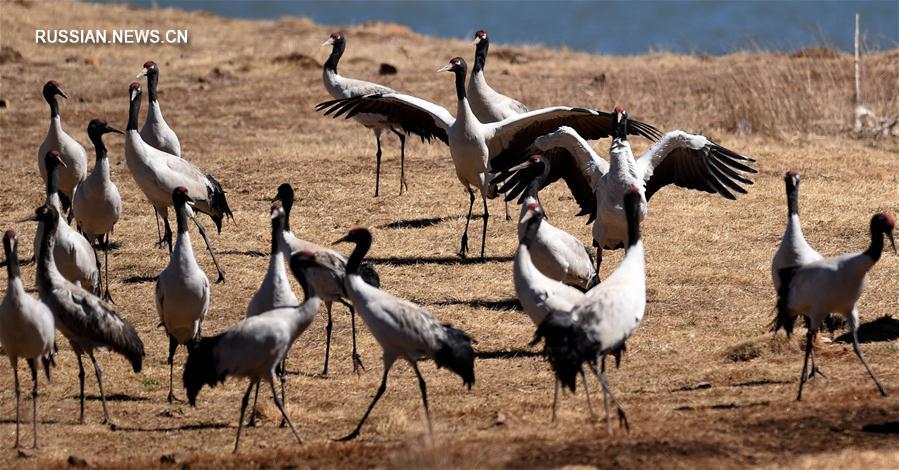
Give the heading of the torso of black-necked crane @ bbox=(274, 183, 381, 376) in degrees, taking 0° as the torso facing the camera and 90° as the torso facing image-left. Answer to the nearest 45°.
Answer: approximately 90°

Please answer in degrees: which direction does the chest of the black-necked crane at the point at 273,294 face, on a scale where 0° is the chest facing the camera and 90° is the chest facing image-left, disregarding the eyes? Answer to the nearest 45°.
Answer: approximately 0°

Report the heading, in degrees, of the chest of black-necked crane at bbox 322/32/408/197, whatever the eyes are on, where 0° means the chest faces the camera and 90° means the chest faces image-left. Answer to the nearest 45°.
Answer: approximately 90°

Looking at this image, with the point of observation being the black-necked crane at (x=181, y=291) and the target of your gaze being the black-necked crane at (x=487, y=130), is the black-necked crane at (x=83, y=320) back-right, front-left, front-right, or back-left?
back-left

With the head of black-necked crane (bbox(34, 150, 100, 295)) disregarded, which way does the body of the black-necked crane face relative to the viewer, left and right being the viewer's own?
facing the viewer and to the left of the viewer

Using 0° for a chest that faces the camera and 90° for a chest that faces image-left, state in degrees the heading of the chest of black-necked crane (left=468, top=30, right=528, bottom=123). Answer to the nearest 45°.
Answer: approximately 45°

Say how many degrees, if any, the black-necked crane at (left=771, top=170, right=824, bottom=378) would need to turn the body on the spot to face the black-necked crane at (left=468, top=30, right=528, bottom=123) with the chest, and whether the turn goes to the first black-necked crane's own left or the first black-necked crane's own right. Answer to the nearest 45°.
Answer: approximately 135° to the first black-necked crane's own right

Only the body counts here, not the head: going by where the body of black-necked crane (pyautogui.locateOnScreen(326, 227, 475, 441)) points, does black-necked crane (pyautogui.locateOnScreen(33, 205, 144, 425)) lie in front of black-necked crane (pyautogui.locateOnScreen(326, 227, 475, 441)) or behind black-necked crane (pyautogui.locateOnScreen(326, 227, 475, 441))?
in front

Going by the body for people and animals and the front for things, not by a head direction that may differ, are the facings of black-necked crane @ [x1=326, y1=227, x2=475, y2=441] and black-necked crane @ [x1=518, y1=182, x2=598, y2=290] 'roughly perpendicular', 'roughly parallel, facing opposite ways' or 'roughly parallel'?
roughly parallel

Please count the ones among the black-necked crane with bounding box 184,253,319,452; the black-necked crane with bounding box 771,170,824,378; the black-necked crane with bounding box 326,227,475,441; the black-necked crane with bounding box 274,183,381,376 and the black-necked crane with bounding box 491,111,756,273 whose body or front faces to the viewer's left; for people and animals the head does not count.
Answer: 2

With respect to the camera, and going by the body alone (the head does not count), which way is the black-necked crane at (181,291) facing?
toward the camera

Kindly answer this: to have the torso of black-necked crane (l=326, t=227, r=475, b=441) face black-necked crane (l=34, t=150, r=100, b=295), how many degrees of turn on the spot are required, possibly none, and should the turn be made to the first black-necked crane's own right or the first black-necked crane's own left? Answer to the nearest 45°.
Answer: approximately 45° to the first black-necked crane's own right

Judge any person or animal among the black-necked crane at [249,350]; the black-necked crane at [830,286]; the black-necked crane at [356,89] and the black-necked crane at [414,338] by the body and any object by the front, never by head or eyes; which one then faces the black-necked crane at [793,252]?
the black-necked crane at [249,350]
